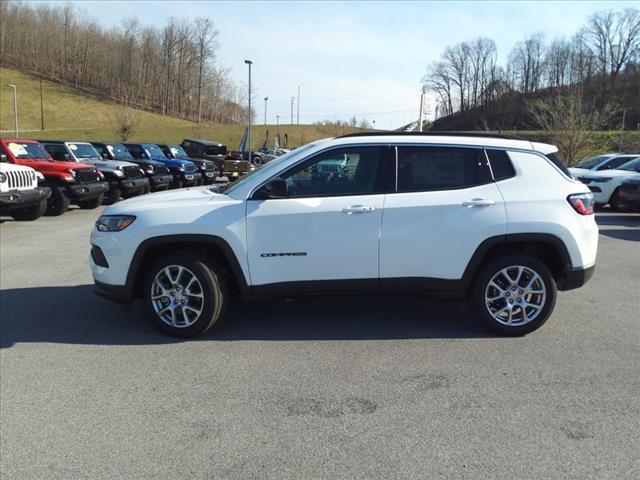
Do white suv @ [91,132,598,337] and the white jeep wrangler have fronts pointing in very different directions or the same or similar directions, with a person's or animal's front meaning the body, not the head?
very different directions

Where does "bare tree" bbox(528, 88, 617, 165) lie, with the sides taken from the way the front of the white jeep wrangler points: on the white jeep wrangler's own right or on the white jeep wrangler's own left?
on the white jeep wrangler's own left

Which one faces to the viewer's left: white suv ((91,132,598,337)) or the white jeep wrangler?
the white suv

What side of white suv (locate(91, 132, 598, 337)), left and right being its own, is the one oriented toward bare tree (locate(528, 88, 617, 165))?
right

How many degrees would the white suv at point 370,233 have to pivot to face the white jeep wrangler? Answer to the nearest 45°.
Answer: approximately 45° to its right

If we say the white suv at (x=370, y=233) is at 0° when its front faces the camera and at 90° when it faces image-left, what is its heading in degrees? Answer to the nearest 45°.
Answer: approximately 90°

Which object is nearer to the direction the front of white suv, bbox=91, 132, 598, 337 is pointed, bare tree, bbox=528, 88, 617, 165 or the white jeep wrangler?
the white jeep wrangler

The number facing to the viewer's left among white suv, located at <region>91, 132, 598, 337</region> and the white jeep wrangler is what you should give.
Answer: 1
